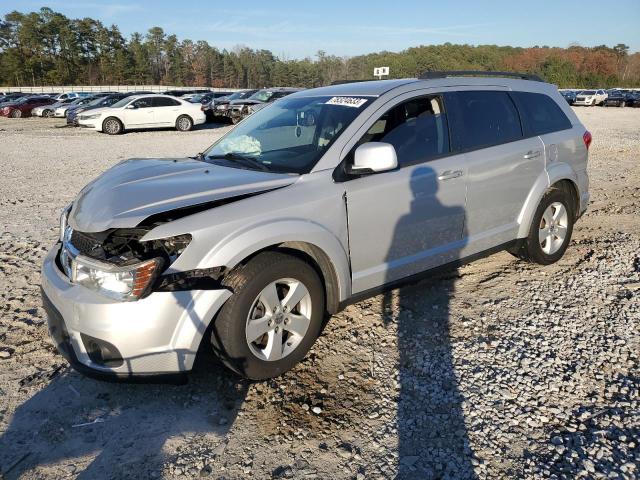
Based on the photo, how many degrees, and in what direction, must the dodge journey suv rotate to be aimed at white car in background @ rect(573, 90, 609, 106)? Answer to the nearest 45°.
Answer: approximately 180°

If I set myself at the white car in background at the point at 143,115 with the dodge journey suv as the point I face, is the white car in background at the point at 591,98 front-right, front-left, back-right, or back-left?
back-left

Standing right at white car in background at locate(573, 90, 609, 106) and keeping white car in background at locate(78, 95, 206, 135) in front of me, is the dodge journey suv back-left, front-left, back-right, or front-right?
front-left

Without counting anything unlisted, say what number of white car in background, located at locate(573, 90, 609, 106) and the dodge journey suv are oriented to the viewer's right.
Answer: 0

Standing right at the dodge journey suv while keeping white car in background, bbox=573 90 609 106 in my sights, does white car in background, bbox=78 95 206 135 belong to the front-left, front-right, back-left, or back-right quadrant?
front-left

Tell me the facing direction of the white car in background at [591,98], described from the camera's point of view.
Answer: facing the viewer and to the left of the viewer

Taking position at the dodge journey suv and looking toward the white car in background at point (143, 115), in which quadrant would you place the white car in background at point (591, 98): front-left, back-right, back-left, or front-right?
front-right

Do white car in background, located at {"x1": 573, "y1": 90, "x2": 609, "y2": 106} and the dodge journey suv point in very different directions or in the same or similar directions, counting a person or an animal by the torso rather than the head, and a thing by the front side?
same or similar directions

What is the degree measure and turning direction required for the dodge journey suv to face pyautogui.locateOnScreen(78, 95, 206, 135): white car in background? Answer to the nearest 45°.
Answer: approximately 135° to its right

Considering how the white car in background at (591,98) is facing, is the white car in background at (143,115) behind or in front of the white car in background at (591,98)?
in front

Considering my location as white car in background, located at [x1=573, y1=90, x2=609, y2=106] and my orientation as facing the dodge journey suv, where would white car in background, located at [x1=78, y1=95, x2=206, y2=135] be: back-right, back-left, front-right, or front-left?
front-right
